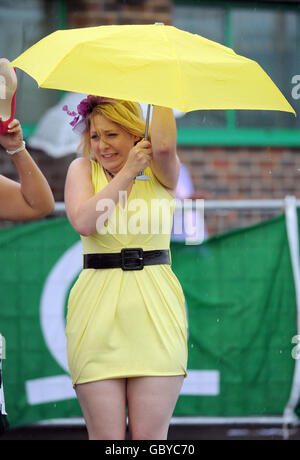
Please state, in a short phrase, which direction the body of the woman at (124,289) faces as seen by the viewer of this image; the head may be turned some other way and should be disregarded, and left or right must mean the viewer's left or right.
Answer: facing the viewer

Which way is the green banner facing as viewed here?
toward the camera

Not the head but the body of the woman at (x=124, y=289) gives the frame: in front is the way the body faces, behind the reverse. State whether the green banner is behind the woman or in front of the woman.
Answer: behind

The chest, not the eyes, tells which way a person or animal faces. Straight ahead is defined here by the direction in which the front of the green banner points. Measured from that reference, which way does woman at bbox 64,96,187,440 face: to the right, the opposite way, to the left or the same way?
the same way

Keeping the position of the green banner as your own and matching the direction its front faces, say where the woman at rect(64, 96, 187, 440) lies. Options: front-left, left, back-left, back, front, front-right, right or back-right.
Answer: front

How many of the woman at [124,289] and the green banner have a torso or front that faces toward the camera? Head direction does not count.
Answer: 2

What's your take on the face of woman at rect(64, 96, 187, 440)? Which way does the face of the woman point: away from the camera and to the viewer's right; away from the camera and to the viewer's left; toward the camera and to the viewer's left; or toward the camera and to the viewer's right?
toward the camera and to the viewer's left
